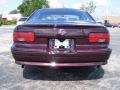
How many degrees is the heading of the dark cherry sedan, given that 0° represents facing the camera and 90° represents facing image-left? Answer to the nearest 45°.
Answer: approximately 180°
